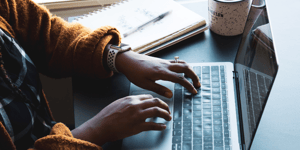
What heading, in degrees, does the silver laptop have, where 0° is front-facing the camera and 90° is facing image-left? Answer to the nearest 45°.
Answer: approximately 90°

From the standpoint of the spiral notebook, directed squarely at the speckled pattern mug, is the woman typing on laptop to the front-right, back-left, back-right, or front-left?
back-right

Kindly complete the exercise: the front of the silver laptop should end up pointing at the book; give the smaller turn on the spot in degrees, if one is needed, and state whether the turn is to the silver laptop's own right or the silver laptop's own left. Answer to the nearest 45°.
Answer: approximately 45° to the silver laptop's own right
